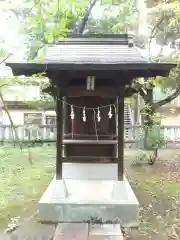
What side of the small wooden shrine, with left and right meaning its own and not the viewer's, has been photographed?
front

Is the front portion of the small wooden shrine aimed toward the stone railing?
no

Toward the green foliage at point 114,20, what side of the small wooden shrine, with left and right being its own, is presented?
back

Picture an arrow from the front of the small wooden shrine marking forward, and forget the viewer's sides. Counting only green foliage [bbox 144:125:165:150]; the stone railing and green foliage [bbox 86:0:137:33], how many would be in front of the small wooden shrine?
0

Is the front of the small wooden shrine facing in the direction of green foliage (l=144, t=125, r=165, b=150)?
no
